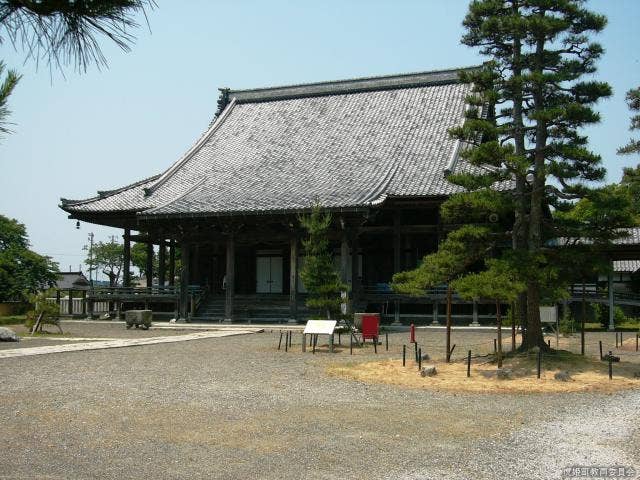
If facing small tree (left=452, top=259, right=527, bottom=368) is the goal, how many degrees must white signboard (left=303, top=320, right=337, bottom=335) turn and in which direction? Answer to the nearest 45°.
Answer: approximately 45° to its left

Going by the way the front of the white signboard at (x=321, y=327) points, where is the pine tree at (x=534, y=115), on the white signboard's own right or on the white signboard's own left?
on the white signboard's own left

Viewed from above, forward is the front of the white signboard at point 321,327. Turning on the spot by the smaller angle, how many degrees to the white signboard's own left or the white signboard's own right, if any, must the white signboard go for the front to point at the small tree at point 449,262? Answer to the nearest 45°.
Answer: approximately 45° to the white signboard's own left

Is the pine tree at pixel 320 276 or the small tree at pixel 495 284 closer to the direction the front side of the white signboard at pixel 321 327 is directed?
the small tree

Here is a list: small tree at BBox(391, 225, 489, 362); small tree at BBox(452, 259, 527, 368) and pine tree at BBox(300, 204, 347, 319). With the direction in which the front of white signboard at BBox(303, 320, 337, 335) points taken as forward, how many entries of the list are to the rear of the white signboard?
1

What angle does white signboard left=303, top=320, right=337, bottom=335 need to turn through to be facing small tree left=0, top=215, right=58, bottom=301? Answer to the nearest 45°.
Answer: approximately 135° to its right

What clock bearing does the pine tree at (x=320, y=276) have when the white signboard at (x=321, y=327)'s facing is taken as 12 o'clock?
The pine tree is roughly at 6 o'clock from the white signboard.

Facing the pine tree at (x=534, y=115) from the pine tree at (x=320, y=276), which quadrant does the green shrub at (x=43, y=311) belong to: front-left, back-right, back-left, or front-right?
back-right

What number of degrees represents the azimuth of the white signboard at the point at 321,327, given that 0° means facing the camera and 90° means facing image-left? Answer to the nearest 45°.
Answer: approximately 0°

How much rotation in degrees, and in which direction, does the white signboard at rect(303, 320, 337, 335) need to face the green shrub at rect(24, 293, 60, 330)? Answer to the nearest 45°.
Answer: approximately 135° to its right

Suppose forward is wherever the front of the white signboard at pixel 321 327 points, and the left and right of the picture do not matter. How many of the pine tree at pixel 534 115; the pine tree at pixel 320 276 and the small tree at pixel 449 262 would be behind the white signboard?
1

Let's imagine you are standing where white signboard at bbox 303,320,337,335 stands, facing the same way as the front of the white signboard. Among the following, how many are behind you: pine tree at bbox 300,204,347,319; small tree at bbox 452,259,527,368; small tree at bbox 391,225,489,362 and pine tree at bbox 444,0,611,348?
1
